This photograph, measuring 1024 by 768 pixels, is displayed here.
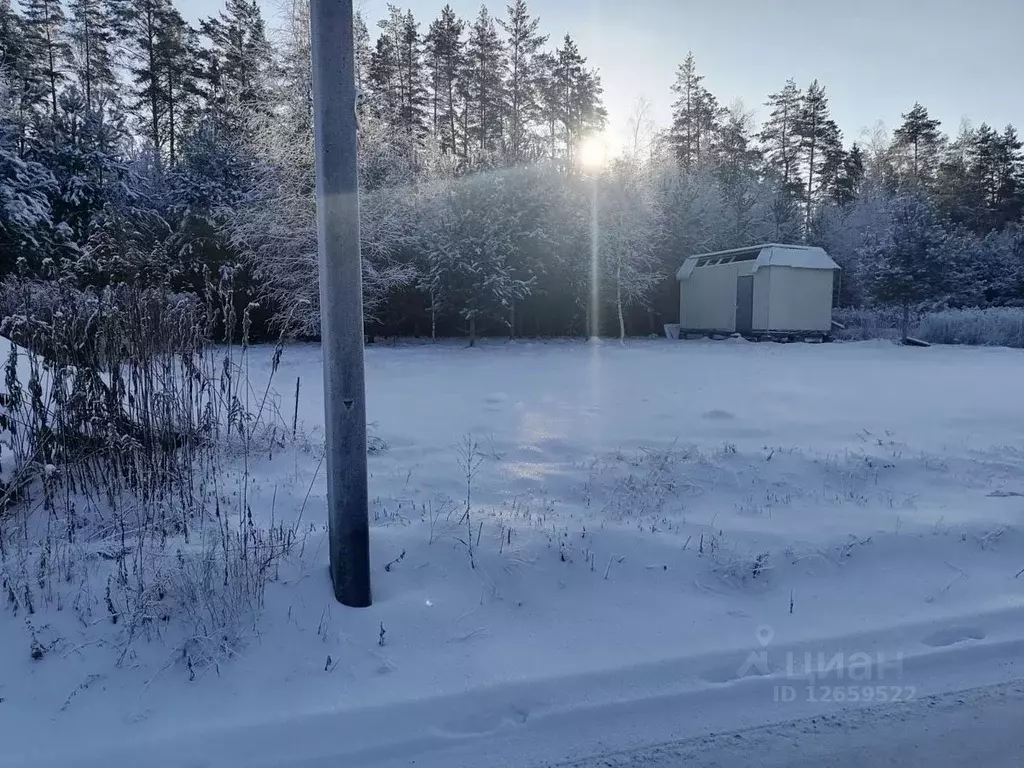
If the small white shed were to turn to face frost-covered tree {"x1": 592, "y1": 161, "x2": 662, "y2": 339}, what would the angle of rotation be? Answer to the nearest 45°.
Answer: approximately 45° to its right

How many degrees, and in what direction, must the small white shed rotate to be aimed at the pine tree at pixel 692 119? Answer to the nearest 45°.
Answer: approximately 135° to its right

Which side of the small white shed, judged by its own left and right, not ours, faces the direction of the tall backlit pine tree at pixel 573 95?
right

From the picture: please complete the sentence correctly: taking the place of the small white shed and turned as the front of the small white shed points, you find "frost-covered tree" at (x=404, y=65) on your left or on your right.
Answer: on your right

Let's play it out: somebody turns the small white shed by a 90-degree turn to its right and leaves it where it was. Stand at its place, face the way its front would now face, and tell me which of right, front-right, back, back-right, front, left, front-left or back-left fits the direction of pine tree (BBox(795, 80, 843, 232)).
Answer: front-right

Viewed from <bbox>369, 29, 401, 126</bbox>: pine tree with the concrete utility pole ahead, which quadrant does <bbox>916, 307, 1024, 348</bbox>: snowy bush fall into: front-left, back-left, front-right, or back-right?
front-left

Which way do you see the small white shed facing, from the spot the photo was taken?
facing the viewer and to the left of the viewer

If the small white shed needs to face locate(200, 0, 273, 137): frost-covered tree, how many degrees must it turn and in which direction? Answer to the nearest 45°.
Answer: approximately 45° to its right

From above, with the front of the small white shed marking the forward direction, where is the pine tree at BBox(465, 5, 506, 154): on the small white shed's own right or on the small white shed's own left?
on the small white shed's own right

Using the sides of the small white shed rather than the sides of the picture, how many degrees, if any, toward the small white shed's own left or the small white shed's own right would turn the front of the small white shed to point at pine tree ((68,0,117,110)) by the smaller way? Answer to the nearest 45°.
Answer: approximately 45° to the small white shed's own right

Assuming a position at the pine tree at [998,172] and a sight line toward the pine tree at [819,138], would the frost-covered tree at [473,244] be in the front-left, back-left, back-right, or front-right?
front-left
